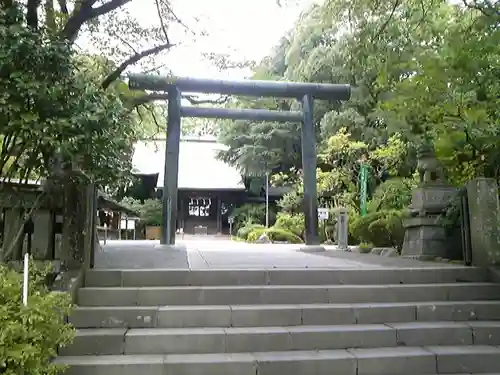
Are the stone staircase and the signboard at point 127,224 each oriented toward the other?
no

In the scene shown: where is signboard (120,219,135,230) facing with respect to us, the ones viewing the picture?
facing the viewer

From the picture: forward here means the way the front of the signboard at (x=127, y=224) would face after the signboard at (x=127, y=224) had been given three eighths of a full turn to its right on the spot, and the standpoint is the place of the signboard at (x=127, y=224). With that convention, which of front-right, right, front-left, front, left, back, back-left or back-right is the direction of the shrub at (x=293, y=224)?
back

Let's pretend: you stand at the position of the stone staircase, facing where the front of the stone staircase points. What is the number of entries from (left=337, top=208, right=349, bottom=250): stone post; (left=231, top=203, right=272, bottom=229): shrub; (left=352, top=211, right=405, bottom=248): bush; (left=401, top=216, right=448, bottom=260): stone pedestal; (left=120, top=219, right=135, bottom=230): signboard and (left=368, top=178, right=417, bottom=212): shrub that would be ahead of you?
0

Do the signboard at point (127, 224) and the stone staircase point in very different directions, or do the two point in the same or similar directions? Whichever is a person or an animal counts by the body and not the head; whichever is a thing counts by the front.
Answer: same or similar directions

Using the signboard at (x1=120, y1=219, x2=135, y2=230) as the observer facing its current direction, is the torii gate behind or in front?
in front

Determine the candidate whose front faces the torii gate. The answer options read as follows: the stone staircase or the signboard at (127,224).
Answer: the signboard

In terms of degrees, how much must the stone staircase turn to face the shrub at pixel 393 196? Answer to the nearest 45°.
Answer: approximately 180°

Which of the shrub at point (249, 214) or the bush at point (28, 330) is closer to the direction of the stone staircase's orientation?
the bush

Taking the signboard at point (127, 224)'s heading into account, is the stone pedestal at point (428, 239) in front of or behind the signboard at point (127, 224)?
in front

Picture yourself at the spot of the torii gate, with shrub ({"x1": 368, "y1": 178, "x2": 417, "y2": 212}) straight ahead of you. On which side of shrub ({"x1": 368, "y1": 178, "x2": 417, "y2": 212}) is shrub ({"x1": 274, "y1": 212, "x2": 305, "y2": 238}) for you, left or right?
left

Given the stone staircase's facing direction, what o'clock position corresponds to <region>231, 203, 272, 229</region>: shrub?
The shrub is roughly at 6 o'clock from the stone staircase.

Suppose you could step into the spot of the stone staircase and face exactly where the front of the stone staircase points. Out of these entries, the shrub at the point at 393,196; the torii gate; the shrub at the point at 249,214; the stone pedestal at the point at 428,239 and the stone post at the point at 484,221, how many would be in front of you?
0

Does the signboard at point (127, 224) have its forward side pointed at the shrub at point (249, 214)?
no

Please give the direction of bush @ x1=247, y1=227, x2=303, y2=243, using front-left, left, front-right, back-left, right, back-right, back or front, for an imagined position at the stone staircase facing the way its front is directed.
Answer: back

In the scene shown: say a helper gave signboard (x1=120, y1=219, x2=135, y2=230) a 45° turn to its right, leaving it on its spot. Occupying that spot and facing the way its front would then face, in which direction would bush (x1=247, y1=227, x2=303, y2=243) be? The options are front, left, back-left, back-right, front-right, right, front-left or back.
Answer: left

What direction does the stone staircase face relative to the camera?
toward the camera

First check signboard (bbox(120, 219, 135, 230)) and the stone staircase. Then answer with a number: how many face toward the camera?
2
